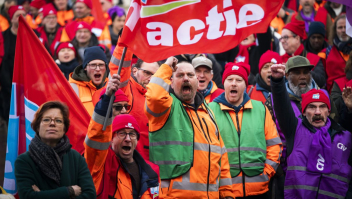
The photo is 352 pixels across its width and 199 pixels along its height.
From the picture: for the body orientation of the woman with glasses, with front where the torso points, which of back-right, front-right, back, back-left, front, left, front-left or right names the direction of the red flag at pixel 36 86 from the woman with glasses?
back

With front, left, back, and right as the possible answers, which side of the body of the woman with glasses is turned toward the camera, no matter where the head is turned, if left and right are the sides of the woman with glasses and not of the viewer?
front

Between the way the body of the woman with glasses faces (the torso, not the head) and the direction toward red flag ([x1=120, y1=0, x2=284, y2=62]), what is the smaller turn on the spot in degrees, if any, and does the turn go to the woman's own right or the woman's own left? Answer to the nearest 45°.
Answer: approximately 90° to the woman's own left

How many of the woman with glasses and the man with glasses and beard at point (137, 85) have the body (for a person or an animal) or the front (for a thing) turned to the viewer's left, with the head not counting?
0

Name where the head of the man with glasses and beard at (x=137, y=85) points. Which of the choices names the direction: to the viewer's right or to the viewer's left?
to the viewer's right

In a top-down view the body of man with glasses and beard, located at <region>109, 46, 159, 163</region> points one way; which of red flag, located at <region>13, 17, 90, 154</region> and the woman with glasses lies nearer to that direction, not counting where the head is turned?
the woman with glasses

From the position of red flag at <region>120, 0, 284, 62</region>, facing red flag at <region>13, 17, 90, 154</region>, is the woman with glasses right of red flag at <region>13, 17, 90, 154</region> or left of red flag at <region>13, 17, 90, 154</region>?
left

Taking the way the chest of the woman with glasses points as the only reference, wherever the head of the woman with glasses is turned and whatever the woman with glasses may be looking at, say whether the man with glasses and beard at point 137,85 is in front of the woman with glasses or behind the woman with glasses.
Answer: behind

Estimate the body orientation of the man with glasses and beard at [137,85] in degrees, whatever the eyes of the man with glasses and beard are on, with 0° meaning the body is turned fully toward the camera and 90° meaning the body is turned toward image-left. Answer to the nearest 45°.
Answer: approximately 315°

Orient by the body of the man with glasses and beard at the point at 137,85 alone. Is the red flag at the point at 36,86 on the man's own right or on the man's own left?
on the man's own right
